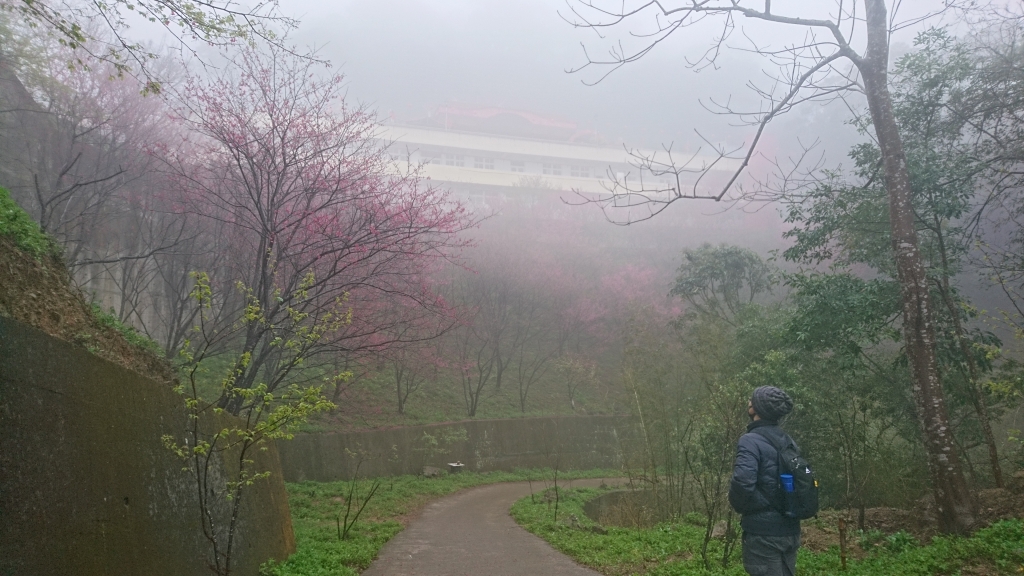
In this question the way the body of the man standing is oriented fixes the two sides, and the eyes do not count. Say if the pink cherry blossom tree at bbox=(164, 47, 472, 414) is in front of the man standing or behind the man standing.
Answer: in front
